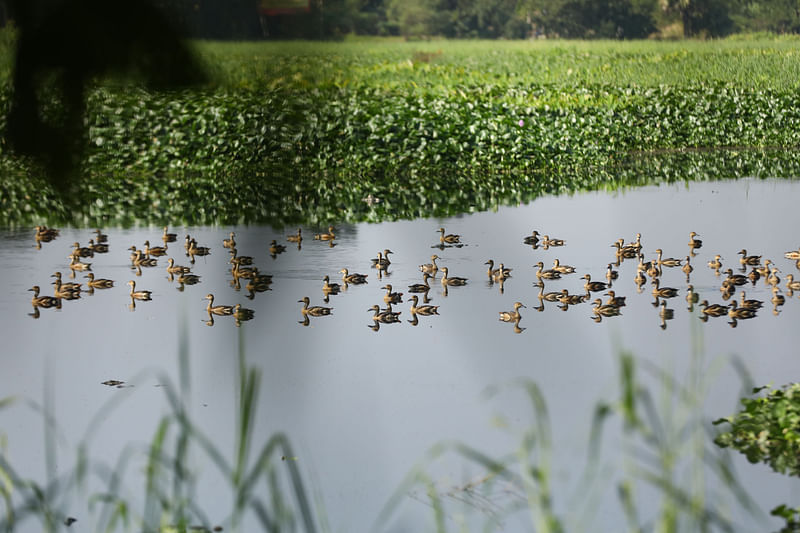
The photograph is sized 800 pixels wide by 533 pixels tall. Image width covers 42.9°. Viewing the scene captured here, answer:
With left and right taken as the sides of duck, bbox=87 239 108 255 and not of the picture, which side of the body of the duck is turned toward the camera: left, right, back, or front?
left

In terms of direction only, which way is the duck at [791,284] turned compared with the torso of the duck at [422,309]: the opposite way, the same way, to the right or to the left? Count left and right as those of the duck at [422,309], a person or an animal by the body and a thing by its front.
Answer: the same way

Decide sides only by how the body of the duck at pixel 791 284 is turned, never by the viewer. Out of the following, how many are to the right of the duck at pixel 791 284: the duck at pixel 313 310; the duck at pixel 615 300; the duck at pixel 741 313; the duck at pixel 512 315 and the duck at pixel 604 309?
0

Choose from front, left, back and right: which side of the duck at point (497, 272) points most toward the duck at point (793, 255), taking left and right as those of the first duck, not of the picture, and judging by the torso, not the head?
back

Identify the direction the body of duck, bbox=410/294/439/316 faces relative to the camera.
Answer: to the viewer's left

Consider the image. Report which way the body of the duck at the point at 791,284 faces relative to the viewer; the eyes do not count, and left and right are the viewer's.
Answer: facing to the left of the viewer

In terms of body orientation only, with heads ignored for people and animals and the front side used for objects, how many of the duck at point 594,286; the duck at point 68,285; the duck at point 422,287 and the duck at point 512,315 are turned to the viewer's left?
2

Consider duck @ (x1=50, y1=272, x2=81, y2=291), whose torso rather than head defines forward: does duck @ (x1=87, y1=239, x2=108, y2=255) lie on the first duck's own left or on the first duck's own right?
on the first duck's own right

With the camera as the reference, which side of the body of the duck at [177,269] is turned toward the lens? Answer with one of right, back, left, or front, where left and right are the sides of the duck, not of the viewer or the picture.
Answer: left

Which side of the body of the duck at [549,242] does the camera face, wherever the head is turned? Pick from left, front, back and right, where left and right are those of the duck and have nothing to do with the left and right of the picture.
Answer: left

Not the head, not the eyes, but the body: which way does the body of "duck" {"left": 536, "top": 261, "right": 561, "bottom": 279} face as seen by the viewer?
to the viewer's left

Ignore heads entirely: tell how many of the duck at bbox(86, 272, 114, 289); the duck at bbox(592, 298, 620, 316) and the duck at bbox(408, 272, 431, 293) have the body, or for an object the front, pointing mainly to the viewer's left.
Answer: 2

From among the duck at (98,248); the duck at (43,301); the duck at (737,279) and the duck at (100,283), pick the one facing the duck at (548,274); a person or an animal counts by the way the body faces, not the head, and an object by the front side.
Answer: the duck at (737,279)
